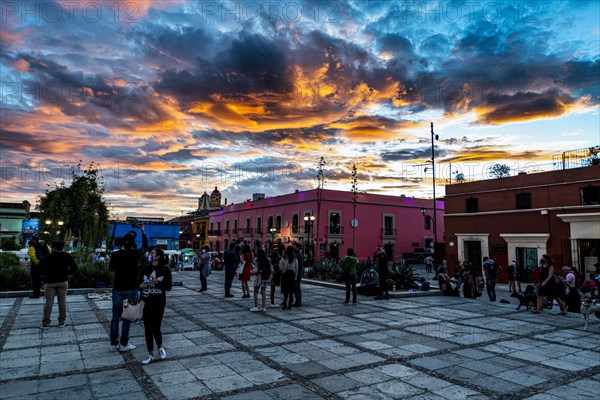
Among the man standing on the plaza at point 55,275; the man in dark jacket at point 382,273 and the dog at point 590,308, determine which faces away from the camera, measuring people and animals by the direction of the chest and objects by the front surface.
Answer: the man standing on the plaza

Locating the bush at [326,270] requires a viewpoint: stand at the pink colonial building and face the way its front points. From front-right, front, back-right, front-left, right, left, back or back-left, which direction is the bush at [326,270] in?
front-left

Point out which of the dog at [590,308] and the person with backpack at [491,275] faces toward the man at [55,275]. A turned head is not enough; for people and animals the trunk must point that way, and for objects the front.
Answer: the dog

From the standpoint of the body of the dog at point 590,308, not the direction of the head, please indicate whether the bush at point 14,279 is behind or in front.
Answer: in front

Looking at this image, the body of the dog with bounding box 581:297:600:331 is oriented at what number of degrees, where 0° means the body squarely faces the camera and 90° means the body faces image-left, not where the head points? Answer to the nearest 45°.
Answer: approximately 45°

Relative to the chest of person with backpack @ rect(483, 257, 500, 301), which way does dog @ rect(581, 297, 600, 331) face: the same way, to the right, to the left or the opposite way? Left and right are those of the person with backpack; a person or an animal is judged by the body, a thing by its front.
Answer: to the left

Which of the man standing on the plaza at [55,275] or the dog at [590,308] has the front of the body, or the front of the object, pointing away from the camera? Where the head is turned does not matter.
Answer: the man standing on the plaza

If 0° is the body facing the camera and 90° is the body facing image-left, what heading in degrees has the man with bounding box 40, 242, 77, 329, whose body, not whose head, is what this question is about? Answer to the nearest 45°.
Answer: approximately 180°

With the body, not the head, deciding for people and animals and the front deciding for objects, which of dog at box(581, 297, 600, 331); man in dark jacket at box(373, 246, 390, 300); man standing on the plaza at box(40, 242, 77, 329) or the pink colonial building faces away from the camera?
the man standing on the plaza
